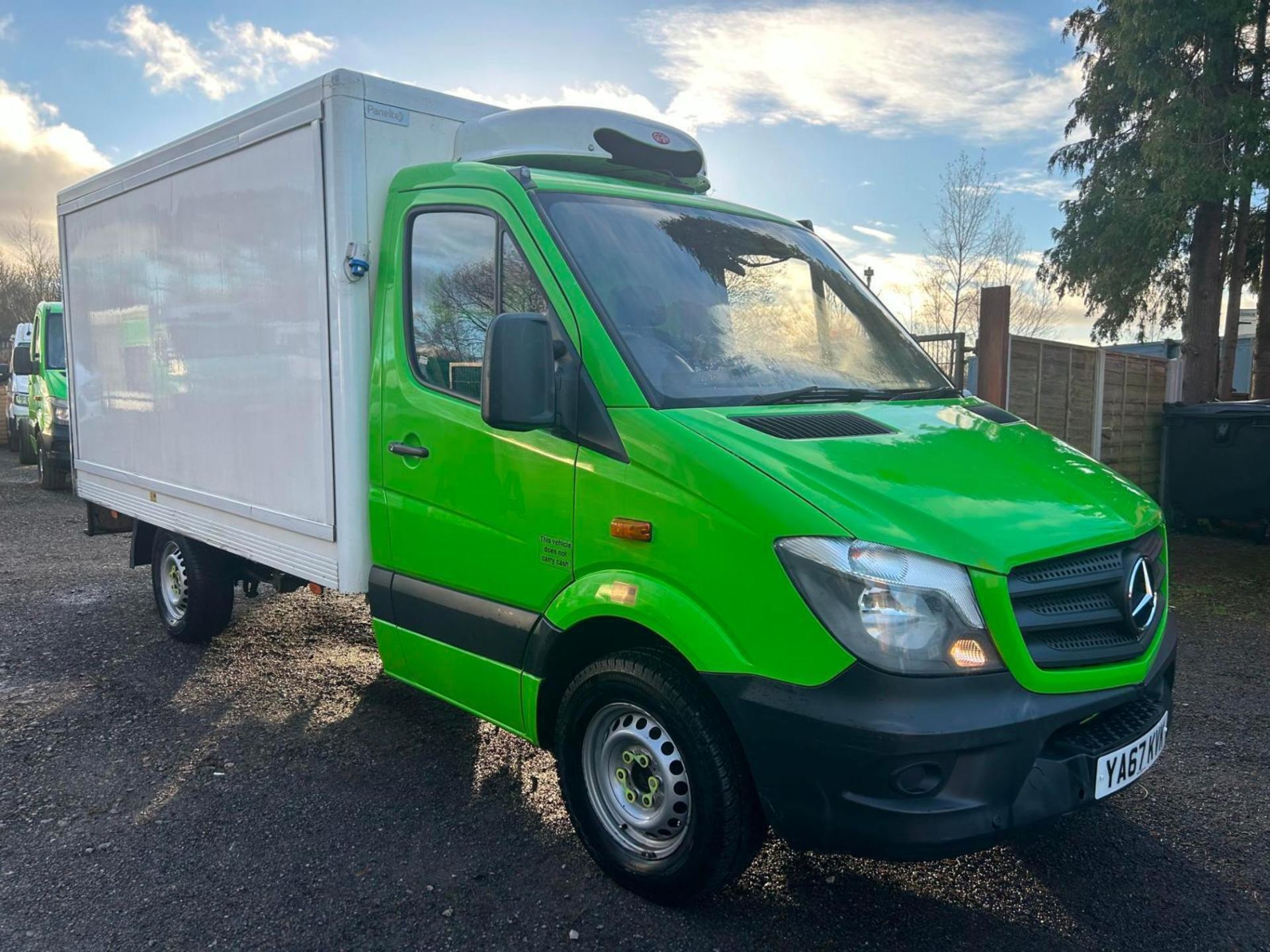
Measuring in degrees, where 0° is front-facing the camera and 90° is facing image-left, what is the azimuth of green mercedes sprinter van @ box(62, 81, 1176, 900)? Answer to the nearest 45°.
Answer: approximately 315°

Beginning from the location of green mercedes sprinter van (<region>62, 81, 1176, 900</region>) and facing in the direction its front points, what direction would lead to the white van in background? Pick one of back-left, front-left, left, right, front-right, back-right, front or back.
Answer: back

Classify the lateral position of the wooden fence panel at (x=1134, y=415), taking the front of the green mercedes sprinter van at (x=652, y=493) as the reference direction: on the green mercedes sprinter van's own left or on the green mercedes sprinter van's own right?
on the green mercedes sprinter van's own left

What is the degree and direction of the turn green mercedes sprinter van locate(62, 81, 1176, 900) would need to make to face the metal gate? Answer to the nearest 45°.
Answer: approximately 90° to its left

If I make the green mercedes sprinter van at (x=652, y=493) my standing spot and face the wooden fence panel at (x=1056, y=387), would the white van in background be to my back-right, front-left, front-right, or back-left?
front-left

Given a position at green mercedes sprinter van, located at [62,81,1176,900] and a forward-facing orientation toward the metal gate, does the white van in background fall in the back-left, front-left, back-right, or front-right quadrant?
front-left

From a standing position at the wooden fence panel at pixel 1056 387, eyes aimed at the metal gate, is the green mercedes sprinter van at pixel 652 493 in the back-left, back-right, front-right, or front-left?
front-left

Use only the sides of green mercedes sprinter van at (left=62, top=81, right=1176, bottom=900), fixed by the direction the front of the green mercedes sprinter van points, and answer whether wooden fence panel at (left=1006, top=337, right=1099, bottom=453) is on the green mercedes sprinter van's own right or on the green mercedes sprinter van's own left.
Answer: on the green mercedes sprinter van's own left
